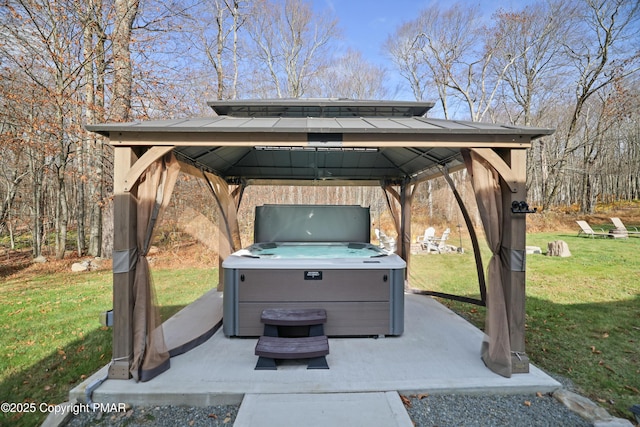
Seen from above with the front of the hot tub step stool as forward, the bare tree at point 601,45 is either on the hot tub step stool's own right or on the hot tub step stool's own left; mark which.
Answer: on the hot tub step stool's own left

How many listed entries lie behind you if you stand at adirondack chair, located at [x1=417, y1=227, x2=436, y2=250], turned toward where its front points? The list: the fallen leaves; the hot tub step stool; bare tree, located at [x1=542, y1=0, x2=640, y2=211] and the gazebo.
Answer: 1

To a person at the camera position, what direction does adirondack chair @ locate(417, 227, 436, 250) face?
facing the viewer and to the left of the viewer

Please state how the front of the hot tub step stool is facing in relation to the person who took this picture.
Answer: facing the viewer

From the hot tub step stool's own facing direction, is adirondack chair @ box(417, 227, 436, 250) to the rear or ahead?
to the rear

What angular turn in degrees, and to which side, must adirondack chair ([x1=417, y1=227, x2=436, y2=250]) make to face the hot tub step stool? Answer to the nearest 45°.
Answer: approximately 45° to its left
